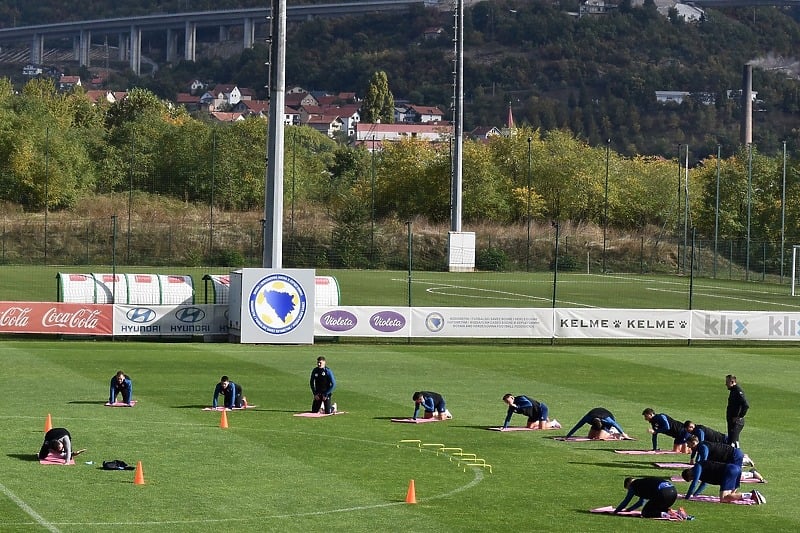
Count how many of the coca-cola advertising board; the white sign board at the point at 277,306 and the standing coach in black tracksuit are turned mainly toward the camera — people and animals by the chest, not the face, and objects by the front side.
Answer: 2

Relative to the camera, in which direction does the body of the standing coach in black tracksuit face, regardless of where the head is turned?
to the viewer's left

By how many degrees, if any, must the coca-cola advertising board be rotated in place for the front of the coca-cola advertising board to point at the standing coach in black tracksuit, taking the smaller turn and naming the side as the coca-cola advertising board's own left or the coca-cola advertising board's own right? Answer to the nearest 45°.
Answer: approximately 45° to the coca-cola advertising board's own left

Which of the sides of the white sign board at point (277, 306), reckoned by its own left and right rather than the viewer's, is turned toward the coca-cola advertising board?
right

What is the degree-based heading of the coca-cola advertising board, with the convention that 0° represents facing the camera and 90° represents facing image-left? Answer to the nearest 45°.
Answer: approximately 0°

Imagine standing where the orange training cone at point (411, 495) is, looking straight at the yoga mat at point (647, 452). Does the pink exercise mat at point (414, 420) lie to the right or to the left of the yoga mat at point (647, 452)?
left

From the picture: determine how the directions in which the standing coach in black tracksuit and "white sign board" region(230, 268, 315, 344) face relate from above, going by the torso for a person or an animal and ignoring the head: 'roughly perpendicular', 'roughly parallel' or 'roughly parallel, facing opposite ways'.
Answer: roughly perpendicular
